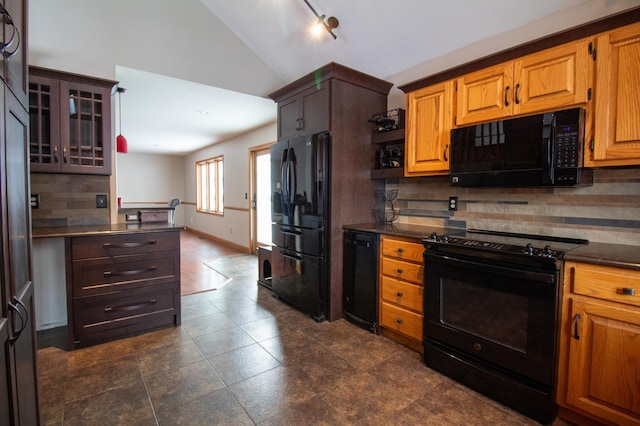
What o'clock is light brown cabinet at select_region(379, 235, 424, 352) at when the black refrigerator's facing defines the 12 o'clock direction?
The light brown cabinet is roughly at 9 o'clock from the black refrigerator.

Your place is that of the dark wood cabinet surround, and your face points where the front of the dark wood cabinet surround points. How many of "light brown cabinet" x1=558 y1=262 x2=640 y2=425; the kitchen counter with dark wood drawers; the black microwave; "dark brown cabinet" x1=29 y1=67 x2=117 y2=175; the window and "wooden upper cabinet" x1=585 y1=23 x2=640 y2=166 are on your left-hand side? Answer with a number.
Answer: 3

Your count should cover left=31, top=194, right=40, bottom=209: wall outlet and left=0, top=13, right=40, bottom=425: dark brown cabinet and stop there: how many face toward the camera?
1

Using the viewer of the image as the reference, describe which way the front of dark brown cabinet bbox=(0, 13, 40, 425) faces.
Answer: facing to the right of the viewer

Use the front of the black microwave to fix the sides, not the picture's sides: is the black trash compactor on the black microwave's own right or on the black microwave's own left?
on the black microwave's own right

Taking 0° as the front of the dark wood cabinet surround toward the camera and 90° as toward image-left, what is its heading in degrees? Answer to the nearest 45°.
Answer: approximately 45°
